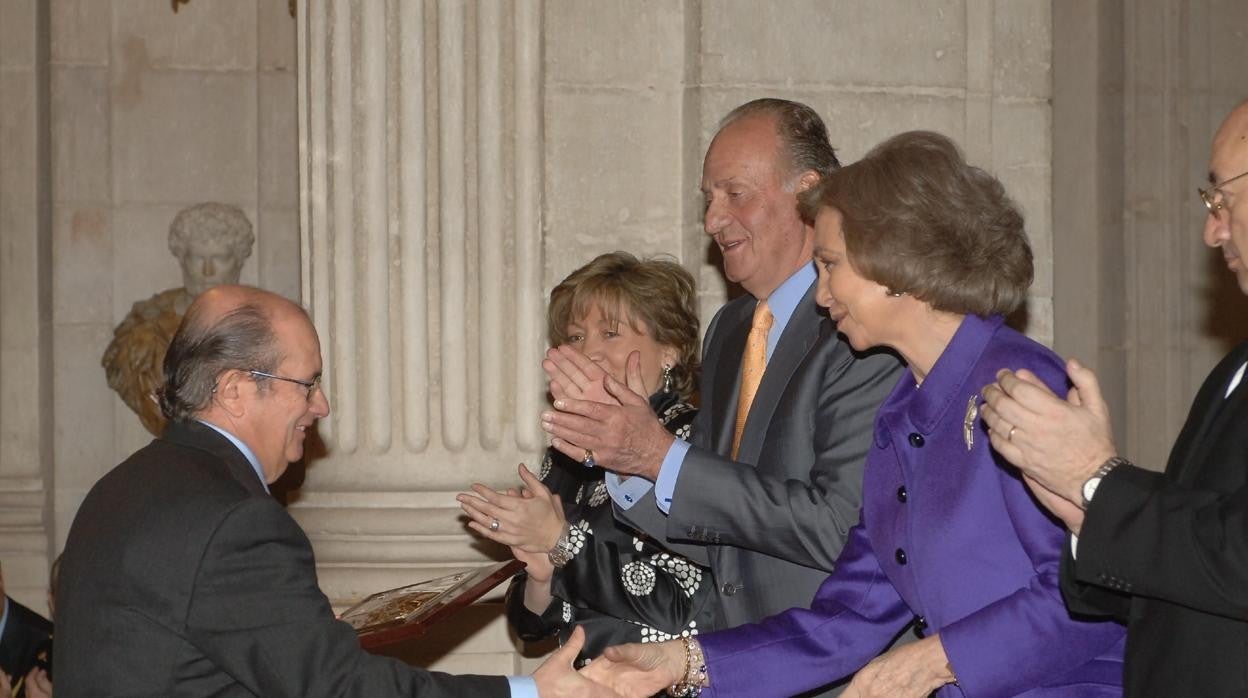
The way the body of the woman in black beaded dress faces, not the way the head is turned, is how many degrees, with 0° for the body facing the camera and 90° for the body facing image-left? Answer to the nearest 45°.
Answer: approximately 45°

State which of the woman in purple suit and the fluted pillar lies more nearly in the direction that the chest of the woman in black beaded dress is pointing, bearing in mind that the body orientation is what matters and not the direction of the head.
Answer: the woman in purple suit

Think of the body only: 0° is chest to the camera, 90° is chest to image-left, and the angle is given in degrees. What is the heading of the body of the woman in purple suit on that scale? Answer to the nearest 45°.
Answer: approximately 45°

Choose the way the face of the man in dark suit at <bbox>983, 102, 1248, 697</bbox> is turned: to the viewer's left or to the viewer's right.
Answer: to the viewer's left

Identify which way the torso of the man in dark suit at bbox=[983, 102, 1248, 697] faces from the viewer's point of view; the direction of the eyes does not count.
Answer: to the viewer's left

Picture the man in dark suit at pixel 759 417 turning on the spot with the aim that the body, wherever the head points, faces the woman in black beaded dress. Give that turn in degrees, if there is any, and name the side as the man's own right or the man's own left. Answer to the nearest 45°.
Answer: approximately 90° to the man's own right

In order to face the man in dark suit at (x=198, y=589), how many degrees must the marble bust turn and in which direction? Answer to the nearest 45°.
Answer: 0° — it already faces them

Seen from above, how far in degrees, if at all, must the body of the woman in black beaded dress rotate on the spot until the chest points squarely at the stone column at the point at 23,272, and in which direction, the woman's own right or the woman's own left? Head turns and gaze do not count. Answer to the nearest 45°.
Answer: approximately 90° to the woman's own right

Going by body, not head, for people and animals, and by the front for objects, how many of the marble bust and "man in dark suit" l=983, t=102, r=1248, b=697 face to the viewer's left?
1

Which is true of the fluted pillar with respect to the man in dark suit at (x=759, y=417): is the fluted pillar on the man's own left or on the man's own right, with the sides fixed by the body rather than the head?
on the man's own right

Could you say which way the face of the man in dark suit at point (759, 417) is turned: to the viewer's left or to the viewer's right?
to the viewer's left
